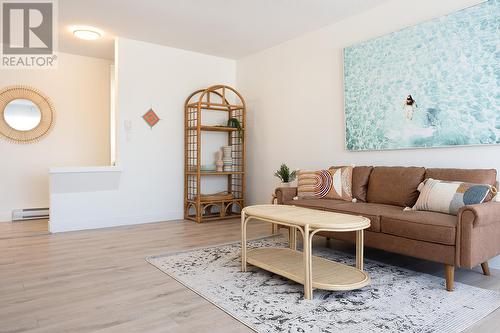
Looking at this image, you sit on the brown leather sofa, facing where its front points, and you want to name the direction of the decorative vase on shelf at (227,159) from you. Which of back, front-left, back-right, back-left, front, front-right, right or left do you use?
right

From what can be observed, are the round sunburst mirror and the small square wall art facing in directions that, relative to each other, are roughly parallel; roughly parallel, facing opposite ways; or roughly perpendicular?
roughly parallel

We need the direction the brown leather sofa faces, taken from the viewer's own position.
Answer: facing the viewer and to the left of the viewer

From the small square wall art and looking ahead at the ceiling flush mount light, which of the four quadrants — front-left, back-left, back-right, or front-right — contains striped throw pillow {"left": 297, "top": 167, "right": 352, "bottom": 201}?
back-left

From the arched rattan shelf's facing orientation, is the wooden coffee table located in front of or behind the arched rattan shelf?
in front

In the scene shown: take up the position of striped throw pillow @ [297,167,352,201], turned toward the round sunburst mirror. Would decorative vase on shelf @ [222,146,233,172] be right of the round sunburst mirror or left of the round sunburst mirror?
right

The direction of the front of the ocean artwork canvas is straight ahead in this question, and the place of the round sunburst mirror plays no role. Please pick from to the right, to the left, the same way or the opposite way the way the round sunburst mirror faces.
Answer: to the left

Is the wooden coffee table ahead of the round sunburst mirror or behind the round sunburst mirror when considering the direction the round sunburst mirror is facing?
ahead

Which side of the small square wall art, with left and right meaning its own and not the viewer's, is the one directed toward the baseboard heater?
right

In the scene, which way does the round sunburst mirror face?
toward the camera

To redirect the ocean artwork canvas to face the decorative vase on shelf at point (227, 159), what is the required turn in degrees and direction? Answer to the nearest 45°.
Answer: approximately 45° to its right

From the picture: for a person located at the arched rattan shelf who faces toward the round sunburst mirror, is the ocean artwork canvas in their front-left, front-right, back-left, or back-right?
back-left

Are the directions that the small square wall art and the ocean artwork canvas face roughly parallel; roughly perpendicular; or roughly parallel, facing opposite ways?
roughly perpendicular

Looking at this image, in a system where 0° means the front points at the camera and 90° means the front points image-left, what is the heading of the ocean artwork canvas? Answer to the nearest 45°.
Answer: approximately 45°

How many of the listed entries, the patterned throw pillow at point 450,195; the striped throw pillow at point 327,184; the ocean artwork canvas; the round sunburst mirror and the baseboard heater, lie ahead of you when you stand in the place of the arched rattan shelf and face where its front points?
3

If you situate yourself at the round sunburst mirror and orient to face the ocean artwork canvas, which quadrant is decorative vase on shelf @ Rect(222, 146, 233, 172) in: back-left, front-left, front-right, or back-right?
front-left

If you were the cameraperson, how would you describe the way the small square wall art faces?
facing the viewer

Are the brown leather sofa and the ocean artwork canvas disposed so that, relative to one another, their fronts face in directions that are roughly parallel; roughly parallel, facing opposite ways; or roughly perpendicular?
roughly parallel
